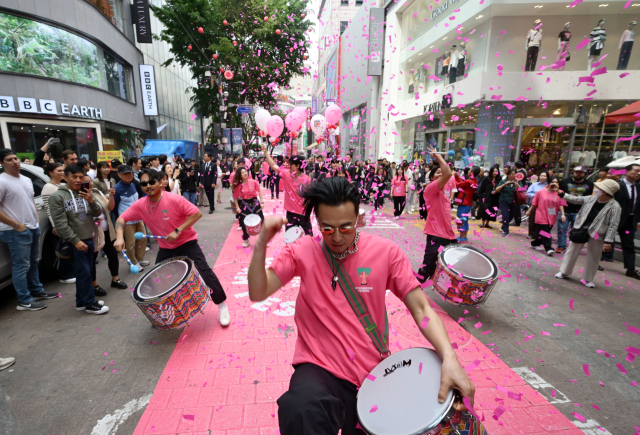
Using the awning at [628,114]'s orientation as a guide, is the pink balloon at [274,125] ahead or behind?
ahead

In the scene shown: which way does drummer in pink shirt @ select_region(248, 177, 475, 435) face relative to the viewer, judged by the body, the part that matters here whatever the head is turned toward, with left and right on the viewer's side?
facing the viewer

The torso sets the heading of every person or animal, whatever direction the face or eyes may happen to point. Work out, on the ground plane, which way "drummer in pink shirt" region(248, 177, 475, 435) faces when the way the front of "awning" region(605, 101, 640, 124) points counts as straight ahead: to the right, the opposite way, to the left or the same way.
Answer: to the left

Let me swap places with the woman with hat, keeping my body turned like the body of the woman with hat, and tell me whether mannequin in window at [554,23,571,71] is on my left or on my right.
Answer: on my right

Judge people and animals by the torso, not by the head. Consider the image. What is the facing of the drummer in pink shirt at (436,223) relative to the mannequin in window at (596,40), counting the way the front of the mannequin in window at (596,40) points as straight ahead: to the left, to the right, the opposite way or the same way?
to the left

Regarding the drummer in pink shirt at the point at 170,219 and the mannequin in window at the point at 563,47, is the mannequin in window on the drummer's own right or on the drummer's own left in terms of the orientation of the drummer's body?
on the drummer's own left

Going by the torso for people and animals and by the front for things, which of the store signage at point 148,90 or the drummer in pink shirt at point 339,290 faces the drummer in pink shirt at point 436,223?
the store signage

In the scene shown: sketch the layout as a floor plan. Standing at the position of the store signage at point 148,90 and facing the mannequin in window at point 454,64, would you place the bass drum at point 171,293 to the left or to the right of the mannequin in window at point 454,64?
right

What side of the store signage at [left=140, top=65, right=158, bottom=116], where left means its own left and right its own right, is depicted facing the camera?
front

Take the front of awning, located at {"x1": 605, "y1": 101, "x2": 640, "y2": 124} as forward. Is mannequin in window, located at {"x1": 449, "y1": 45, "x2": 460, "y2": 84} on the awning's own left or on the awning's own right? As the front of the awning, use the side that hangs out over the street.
on the awning's own right

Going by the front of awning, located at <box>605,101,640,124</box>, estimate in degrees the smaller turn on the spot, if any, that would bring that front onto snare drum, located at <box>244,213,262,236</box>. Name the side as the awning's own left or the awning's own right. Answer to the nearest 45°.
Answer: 0° — it already faces it

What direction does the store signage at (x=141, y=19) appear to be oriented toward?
toward the camera

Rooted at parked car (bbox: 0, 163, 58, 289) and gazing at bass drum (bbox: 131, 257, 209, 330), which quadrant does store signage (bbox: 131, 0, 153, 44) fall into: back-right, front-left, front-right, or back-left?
back-left

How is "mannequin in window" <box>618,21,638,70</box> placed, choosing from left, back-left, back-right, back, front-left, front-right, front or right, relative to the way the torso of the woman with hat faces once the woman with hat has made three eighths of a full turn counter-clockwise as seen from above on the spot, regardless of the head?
left

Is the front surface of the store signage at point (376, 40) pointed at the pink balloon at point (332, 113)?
yes

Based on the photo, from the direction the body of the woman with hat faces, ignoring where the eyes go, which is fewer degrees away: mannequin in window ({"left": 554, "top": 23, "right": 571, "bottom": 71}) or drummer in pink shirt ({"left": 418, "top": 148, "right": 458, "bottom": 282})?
the drummer in pink shirt
